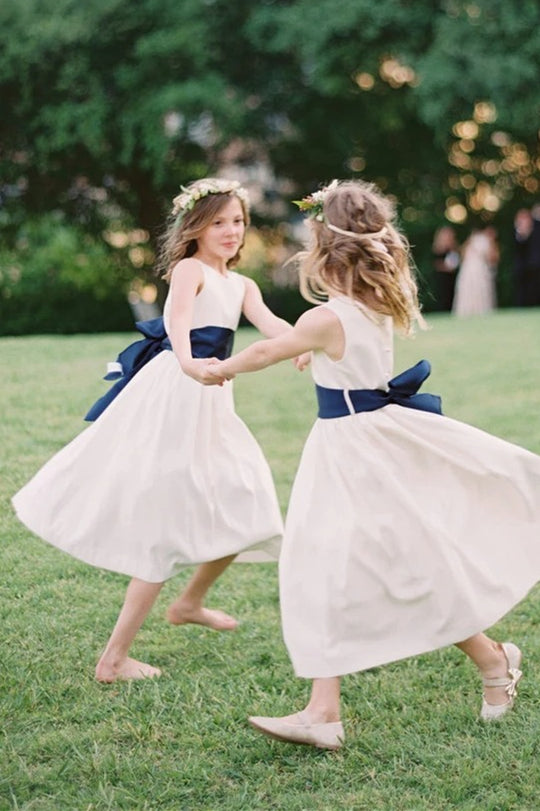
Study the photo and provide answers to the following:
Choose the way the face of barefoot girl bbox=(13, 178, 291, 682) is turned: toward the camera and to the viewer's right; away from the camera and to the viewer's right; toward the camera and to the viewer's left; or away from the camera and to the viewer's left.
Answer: toward the camera and to the viewer's right

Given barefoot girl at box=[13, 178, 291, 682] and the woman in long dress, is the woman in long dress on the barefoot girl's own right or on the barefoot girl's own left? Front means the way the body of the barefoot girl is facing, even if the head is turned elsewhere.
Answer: on the barefoot girl's own left

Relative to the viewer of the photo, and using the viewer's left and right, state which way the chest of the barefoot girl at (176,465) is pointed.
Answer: facing the viewer and to the right of the viewer
